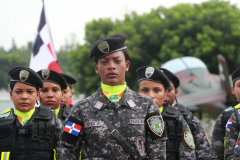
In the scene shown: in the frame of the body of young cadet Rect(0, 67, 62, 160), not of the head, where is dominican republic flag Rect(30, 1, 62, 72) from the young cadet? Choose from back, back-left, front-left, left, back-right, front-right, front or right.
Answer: back

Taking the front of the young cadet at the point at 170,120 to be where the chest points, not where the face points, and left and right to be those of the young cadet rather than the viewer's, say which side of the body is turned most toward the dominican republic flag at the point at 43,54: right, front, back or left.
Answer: right

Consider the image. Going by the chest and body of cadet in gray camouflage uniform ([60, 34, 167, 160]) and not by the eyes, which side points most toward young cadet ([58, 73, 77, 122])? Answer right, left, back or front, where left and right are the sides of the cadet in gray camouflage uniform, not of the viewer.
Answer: back

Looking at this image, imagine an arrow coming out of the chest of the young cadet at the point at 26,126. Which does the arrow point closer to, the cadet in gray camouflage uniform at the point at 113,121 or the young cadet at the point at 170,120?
the cadet in gray camouflage uniform

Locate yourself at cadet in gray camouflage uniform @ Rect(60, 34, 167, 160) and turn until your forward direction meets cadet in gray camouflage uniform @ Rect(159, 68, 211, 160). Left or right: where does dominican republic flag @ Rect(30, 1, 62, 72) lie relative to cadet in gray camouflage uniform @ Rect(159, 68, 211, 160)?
left

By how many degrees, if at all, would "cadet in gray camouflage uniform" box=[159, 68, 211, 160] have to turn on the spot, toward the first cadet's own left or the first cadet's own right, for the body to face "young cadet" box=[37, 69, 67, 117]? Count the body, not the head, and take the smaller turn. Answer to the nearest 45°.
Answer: approximately 45° to the first cadet's own right
